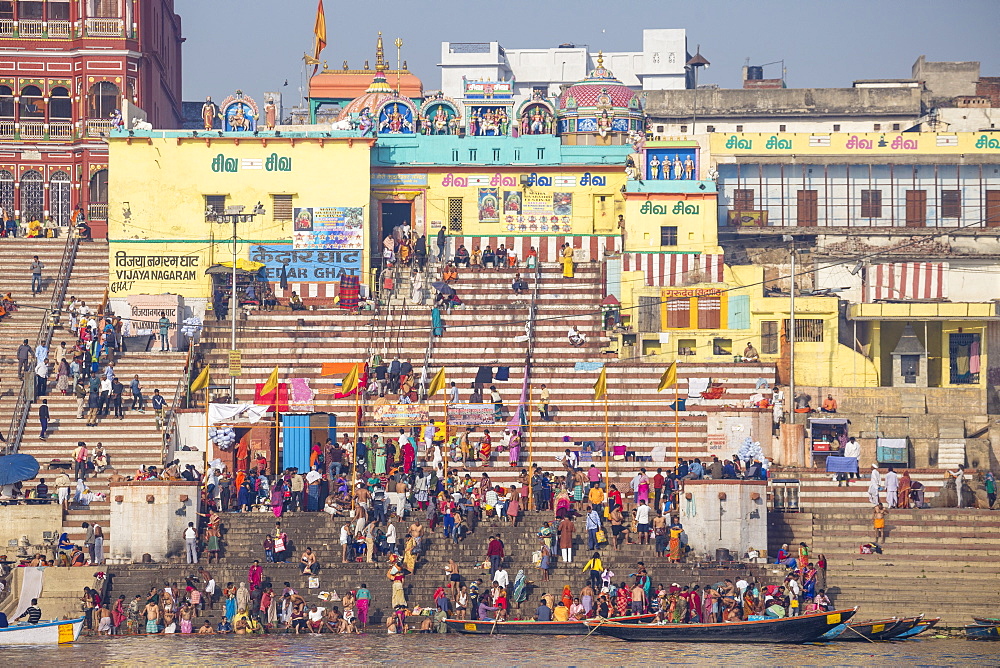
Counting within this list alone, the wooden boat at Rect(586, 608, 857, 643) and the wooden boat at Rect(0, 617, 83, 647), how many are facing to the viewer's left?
0

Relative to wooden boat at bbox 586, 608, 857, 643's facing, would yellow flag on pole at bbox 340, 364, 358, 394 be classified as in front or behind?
behind

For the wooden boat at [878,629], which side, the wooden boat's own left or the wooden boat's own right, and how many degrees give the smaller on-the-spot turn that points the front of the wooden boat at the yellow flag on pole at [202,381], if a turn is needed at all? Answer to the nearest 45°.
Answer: approximately 180°

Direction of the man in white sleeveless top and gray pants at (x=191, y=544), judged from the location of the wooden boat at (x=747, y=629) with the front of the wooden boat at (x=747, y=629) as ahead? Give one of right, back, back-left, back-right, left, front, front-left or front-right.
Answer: back

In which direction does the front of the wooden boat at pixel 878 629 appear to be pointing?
to the viewer's right

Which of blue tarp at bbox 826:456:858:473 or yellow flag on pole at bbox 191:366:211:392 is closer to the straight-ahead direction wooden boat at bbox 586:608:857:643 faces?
the blue tarp

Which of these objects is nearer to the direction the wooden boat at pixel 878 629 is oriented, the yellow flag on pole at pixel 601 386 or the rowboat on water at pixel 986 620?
the rowboat on water

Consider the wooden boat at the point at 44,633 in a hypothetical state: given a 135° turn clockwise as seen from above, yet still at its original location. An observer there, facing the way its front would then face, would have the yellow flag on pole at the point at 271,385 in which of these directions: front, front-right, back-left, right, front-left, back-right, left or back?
back

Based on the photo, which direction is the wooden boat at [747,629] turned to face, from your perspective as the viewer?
facing to the right of the viewer

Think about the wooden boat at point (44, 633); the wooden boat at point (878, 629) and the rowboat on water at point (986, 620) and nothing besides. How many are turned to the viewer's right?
2

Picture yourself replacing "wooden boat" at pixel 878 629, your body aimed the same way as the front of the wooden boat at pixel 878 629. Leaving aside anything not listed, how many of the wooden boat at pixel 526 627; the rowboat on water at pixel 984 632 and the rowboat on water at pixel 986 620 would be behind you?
1

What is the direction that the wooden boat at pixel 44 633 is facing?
to the viewer's right

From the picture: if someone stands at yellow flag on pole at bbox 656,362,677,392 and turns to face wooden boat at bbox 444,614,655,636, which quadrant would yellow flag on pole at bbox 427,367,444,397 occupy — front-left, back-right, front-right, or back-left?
front-right
